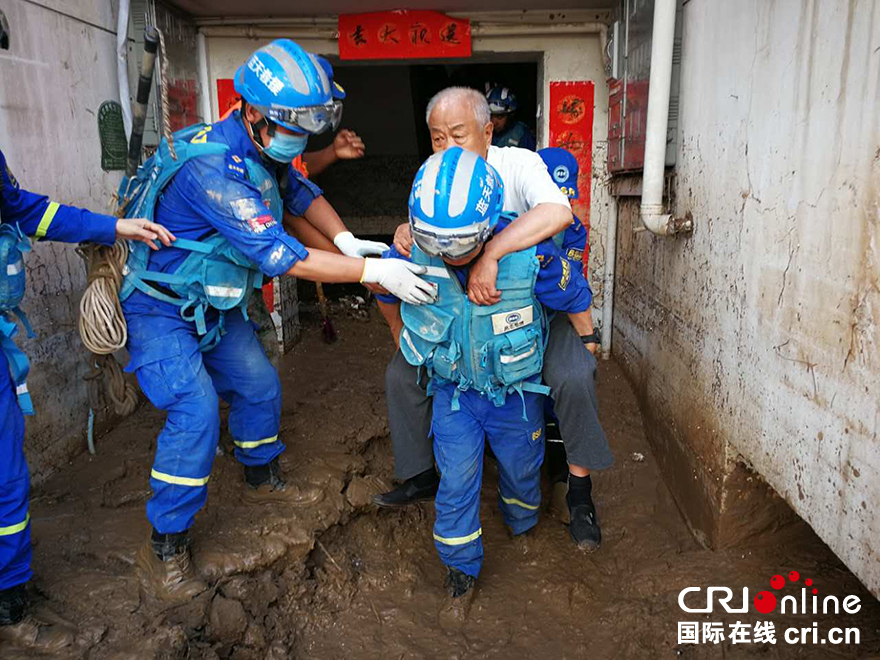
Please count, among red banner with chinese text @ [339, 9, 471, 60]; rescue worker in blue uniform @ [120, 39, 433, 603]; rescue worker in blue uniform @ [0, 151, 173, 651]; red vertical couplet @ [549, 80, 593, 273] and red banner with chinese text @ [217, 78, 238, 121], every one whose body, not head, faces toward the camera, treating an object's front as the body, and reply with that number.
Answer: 3

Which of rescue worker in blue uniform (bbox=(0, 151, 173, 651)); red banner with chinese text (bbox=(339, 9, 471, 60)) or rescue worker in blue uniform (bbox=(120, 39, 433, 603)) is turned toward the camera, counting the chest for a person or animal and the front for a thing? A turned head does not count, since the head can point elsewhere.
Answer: the red banner with chinese text

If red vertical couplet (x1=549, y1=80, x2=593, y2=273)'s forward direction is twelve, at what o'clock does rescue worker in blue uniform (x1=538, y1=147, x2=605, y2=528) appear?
The rescue worker in blue uniform is roughly at 12 o'clock from the red vertical couplet.

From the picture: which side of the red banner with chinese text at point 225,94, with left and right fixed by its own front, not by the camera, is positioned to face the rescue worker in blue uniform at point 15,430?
front

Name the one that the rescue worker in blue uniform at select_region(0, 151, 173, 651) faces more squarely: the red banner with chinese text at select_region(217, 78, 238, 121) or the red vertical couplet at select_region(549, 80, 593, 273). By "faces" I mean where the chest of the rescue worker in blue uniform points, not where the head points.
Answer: the red vertical couplet

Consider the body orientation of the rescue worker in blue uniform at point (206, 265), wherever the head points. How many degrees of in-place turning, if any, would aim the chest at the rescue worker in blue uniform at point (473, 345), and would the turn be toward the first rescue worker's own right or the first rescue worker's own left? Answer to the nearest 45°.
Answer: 0° — they already face them

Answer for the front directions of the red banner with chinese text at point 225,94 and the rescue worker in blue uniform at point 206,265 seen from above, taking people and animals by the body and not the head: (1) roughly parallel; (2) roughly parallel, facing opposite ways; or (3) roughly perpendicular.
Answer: roughly perpendicular

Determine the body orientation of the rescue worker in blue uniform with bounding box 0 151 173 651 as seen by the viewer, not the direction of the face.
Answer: to the viewer's right

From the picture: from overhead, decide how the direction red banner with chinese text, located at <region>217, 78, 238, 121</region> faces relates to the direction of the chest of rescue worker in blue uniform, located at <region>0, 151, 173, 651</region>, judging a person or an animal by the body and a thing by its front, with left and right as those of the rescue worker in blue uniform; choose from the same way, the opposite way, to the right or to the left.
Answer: to the right

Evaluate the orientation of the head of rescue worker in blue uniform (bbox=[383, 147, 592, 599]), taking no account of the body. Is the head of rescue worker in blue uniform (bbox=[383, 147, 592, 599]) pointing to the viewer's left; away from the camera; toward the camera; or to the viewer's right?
toward the camera

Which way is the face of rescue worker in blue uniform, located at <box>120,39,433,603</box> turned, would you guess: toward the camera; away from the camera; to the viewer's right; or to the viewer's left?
to the viewer's right

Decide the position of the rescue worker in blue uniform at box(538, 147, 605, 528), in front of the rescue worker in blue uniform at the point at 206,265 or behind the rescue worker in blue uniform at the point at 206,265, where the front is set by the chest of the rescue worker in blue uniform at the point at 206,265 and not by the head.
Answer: in front

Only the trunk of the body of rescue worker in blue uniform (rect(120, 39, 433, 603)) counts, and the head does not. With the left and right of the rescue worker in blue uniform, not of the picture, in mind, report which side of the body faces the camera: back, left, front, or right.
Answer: right

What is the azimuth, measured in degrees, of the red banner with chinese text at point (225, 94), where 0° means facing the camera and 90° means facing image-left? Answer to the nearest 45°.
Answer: approximately 0°

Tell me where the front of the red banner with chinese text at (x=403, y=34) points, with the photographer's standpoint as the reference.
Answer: facing the viewer

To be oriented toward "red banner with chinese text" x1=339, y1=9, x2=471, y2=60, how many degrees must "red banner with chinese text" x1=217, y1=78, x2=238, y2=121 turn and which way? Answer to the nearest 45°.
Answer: approximately 90° to its left
